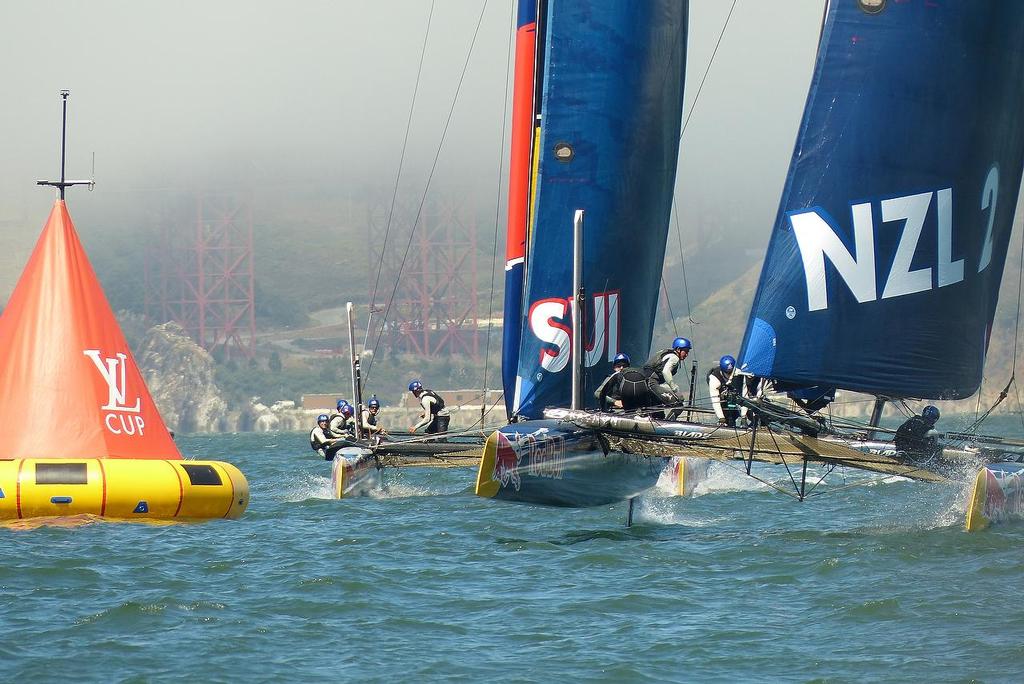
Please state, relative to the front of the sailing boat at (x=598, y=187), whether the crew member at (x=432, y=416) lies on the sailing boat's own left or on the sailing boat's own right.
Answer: on the sailing boat's own right

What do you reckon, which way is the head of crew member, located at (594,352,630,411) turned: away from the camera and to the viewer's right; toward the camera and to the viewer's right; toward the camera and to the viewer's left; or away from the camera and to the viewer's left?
toward the camera and to the viewer's left

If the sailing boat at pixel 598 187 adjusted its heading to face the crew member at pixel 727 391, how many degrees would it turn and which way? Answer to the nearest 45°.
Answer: approximately 90° to its left

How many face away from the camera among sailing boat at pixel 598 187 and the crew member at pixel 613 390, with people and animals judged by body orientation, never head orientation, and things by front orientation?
0

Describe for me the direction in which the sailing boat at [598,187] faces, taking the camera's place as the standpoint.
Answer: facing the viewer and to the left of the viewer

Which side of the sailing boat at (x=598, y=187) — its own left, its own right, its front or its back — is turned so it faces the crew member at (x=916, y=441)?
left

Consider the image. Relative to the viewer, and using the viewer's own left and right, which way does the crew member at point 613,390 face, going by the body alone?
facing the viewer and to the right of the viewer
